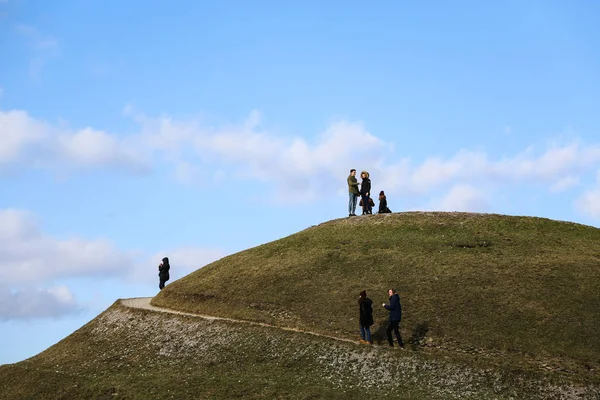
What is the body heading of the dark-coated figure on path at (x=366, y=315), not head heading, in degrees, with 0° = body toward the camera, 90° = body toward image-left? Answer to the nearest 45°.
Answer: approximately 180°

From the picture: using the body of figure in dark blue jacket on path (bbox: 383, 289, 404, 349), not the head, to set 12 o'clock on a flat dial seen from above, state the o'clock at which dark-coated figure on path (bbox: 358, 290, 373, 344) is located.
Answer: dark-coated figure on path (bbox: 358, 290, 373, 344) is roughly at 1 o'clock from figure in dark blue jacket on path (bbox: 383, 289, 404, 349).

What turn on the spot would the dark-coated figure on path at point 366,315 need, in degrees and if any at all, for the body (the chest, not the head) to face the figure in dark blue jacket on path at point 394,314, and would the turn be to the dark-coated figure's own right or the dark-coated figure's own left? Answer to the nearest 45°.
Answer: approximately 135° to the dark-coated figure's own right

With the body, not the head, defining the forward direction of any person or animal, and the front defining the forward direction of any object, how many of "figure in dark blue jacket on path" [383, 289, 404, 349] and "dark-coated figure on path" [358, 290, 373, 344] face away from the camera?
1

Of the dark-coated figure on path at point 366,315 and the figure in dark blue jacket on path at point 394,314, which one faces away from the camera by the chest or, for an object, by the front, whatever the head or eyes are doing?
the dark-coated figure on path at point 366,315

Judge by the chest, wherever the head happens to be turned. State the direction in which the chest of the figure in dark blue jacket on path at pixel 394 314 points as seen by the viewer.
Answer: to the viewer's left
